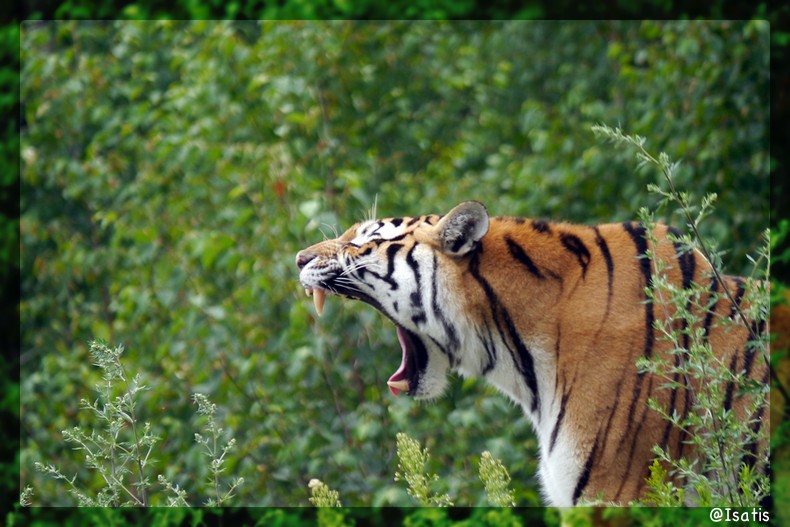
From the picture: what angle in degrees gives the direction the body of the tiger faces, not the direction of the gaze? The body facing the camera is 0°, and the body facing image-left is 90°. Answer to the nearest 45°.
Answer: approximately 90°

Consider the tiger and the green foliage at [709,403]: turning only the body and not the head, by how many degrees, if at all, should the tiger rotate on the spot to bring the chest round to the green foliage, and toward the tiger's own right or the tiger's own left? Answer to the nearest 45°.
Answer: approximately 135° to the tiger's own left

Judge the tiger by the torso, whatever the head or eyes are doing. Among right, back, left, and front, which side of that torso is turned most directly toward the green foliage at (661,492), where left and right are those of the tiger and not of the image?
left

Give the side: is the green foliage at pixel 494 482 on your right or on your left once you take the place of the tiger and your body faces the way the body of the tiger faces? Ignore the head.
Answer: on your left
